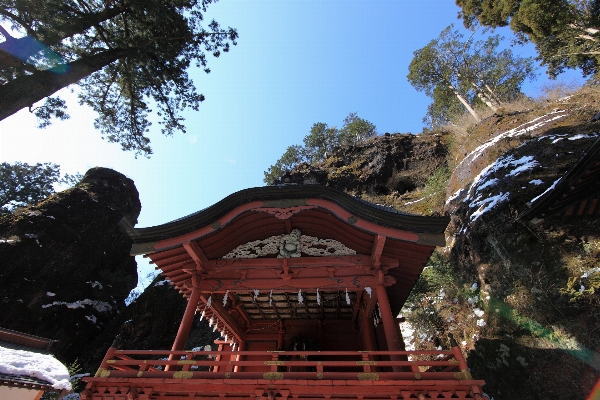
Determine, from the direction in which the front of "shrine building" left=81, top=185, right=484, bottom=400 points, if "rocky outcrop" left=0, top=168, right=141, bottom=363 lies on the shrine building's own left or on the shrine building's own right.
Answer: on the shrine building's own right

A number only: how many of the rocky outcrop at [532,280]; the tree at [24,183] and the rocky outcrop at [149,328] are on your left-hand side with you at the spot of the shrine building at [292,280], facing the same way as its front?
1

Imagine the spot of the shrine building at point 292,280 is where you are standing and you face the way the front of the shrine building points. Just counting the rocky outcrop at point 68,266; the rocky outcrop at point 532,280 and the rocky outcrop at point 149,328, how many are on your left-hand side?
1

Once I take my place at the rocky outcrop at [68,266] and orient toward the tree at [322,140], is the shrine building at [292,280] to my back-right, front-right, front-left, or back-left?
front-right

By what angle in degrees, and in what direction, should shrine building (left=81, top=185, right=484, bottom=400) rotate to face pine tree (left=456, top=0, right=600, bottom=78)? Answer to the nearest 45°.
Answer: approximately 90° to its left

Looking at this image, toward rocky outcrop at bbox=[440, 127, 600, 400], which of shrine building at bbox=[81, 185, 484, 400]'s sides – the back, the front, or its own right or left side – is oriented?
left

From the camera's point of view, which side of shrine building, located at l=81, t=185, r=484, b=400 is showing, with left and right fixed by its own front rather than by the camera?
front

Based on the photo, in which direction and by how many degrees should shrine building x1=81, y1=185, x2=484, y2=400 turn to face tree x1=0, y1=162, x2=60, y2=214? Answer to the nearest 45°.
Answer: approximately 135° to its right
